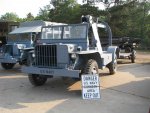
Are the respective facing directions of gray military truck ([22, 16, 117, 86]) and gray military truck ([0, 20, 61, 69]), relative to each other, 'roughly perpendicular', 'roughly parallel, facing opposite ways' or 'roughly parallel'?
roughly parallel

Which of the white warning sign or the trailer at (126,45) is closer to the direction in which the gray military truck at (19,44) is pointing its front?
the white warning sign

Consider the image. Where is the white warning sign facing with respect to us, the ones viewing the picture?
facing the viewer

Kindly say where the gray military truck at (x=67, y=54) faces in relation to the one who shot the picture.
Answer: facing the viewer and to the left of the viewer

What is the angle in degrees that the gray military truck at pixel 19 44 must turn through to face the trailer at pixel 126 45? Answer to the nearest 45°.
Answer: approximately 135° to its left

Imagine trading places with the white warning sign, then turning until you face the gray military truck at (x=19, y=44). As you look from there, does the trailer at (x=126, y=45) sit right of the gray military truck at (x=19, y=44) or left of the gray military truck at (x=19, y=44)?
right

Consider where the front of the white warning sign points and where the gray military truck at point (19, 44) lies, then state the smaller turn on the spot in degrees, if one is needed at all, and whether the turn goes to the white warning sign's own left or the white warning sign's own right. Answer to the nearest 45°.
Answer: approximately 135° to the white warning sign's own right

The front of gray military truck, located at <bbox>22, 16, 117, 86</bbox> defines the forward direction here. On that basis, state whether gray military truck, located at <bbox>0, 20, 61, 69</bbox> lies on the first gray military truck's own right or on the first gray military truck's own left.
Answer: on the first gray military truck's own right

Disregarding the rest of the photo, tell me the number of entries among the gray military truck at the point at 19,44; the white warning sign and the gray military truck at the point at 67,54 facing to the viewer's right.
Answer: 0

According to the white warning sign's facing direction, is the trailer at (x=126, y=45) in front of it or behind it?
behind
